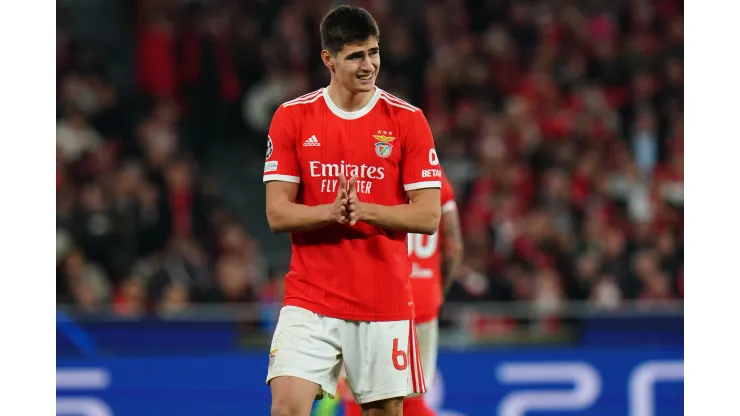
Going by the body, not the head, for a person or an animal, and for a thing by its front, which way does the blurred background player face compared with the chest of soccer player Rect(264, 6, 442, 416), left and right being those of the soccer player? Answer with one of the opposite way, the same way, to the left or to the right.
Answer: the opposite way

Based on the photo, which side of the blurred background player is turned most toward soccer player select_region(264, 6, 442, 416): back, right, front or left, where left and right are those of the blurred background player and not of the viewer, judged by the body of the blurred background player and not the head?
back

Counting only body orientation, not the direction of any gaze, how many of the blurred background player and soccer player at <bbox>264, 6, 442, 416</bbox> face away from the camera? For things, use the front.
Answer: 1

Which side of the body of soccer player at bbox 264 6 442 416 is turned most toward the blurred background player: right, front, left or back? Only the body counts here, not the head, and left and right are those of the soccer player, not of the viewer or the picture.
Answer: back

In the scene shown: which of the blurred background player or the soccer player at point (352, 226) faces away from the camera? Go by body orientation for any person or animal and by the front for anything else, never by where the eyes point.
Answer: the blurred background player

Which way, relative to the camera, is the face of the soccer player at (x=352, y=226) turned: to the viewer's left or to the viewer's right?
to the viewer's right

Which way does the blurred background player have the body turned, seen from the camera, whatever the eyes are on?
away from the camera
